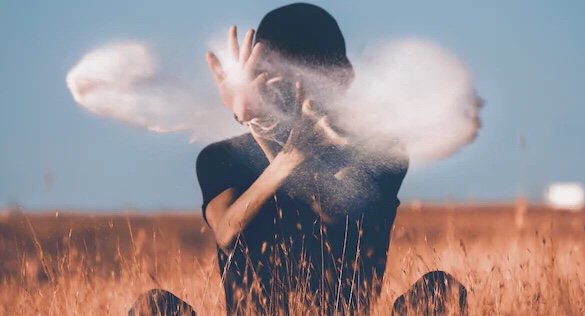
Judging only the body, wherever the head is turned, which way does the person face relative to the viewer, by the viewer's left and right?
facing the viewer
